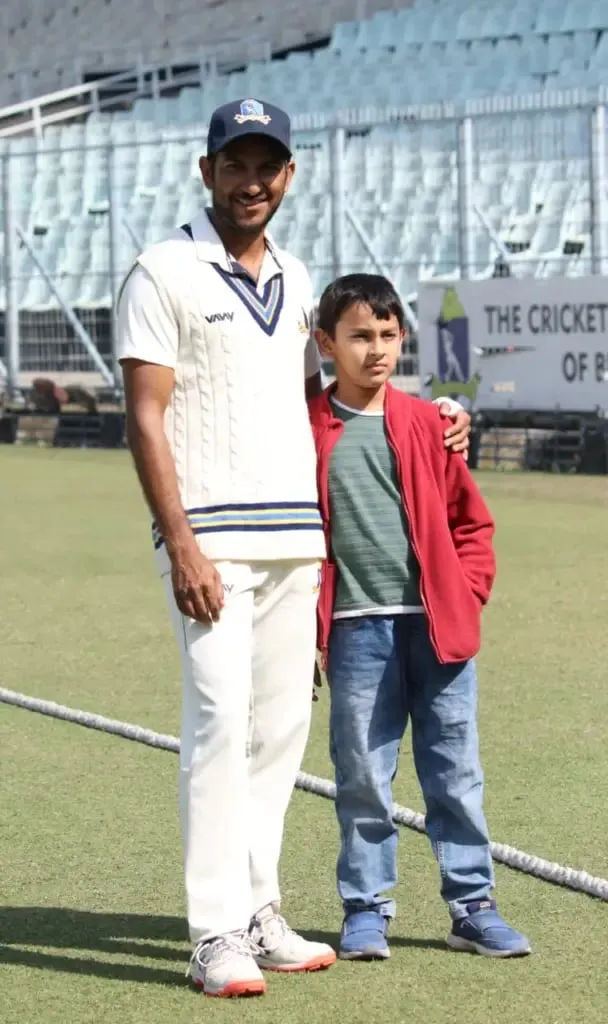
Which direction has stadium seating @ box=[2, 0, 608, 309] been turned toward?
toward the camera

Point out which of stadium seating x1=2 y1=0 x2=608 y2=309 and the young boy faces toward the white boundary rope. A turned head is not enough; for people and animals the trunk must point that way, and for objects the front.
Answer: the stadium seating

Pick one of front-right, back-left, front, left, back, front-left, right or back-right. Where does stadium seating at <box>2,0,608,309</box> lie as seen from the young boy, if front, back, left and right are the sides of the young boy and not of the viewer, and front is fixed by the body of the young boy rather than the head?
back

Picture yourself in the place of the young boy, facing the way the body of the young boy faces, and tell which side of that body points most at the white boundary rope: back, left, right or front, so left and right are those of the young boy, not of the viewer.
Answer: back

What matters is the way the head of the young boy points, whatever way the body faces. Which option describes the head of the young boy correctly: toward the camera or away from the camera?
toward the camera

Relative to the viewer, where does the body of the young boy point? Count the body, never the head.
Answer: toward the camera

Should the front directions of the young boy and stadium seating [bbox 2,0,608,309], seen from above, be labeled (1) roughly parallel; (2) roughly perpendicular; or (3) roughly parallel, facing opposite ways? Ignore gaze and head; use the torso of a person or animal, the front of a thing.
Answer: roughly parallel

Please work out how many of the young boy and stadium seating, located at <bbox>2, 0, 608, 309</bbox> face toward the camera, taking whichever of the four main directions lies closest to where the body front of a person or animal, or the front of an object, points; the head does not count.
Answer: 2

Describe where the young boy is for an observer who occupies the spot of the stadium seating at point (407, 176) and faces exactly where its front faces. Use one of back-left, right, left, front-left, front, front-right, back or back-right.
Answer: front

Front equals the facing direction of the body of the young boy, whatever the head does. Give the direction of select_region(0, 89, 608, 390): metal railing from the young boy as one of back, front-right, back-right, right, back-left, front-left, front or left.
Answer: back

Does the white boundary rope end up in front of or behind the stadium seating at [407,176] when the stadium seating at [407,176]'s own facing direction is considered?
in front
